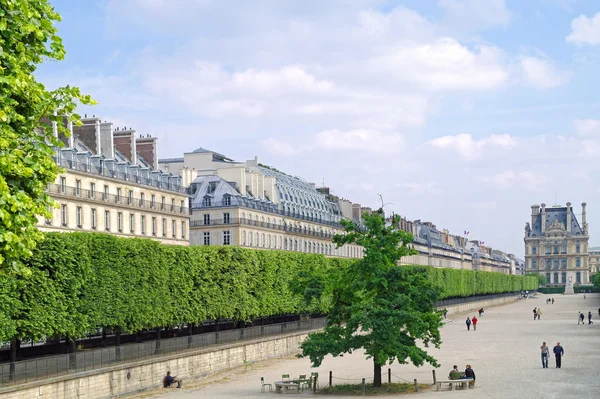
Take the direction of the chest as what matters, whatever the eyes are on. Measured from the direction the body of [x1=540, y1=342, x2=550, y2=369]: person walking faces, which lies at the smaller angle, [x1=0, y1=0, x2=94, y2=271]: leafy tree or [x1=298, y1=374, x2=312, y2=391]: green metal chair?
the leafy tree
